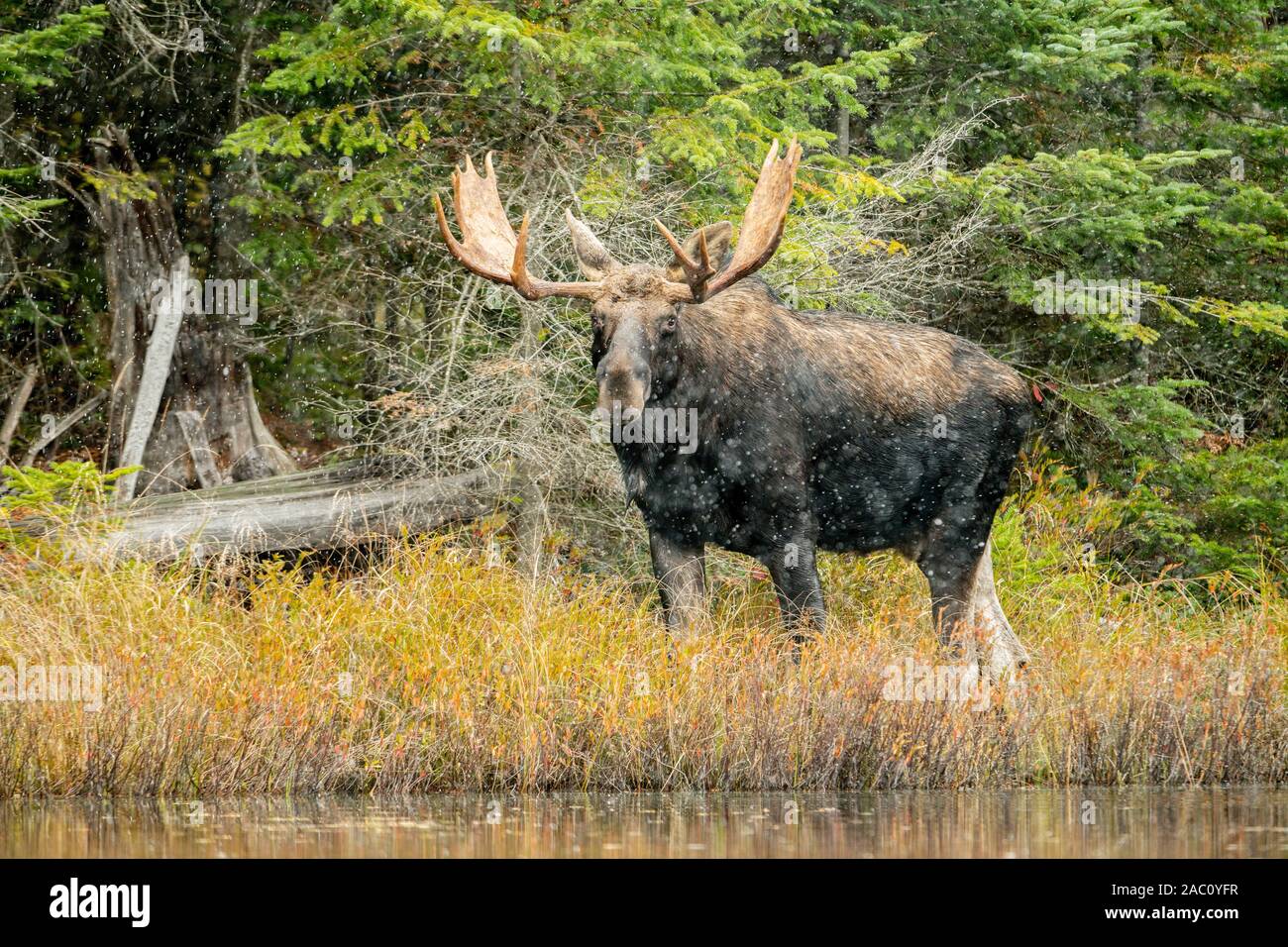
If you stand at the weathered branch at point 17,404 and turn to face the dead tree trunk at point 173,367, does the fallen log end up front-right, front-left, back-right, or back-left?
front-right

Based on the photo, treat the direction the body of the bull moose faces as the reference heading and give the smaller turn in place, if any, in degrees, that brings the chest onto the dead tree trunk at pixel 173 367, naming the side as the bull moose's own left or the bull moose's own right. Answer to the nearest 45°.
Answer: approximately 90° to the bull moose's own right

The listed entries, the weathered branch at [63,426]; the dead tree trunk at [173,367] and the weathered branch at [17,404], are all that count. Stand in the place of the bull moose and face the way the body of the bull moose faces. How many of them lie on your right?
3

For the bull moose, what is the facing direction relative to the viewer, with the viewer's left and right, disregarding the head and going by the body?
facing the viewer and to the left of the viewer

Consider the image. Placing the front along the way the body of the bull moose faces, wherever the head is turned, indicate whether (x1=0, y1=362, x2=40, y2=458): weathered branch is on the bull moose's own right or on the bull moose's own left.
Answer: on the bull moose's own right

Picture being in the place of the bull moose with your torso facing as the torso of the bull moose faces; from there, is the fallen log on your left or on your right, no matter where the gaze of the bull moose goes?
on your right

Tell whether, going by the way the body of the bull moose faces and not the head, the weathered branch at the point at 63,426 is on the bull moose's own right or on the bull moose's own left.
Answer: on the bull moose's own right
